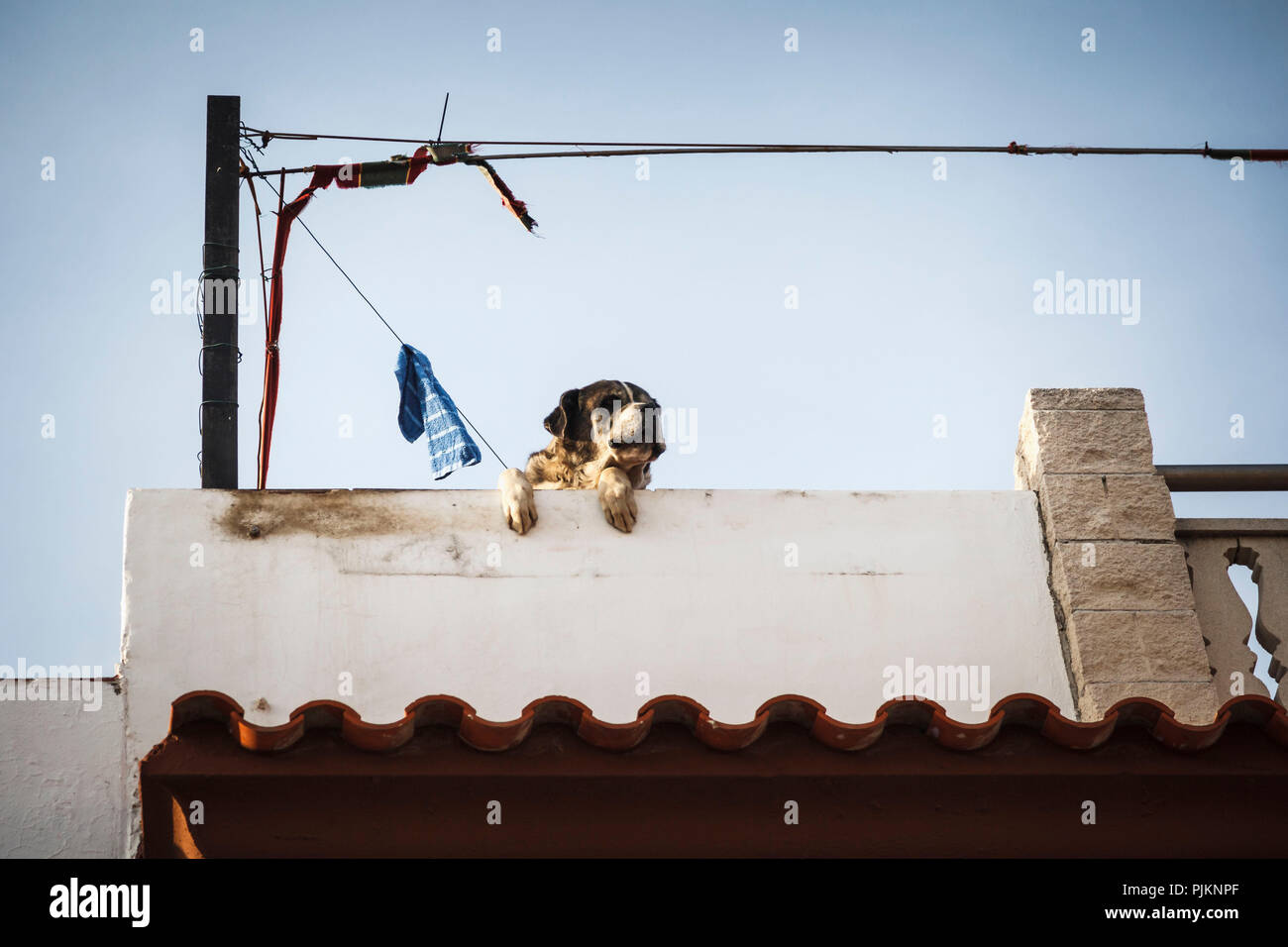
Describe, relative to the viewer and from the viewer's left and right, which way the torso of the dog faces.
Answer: facing the viewer and to the right of the viewer

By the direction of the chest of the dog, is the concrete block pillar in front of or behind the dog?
in front

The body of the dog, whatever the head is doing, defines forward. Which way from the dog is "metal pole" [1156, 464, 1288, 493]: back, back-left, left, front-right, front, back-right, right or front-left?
front-left

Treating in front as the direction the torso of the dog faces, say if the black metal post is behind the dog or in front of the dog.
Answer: behind

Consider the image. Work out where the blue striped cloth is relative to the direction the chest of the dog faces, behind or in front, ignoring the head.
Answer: behind
